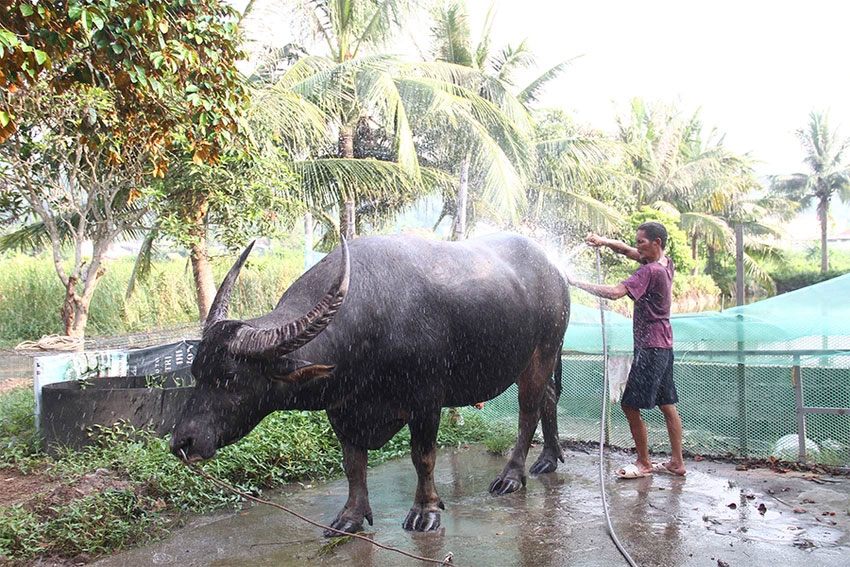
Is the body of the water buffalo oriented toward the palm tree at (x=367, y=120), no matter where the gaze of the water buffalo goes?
no

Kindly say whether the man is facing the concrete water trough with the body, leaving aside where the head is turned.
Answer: yes

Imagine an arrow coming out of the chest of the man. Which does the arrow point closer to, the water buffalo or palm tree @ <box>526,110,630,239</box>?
the water buffalo

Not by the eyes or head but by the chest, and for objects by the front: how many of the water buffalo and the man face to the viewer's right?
0

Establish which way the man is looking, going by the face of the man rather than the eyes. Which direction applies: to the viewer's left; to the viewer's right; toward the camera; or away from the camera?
to the viewer's left

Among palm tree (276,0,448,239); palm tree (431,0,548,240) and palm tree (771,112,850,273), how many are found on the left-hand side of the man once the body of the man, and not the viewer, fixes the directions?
0

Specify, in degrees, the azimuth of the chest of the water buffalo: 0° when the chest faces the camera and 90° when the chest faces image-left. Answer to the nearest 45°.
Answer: approximately 45°

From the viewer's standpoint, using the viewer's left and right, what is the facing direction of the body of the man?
facing to the left of the viewer

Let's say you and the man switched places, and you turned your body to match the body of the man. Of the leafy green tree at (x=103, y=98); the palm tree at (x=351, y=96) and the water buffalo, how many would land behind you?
0

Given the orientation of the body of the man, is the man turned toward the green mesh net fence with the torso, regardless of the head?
no

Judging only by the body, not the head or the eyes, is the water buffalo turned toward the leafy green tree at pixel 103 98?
no

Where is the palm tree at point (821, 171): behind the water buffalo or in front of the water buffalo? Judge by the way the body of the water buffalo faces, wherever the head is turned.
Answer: behind

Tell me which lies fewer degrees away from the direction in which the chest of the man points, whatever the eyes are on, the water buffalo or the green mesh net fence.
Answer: the water buffalo

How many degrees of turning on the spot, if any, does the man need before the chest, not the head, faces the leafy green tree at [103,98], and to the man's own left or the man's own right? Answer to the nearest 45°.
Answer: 0° — they already face it

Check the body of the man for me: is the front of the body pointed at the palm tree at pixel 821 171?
no
